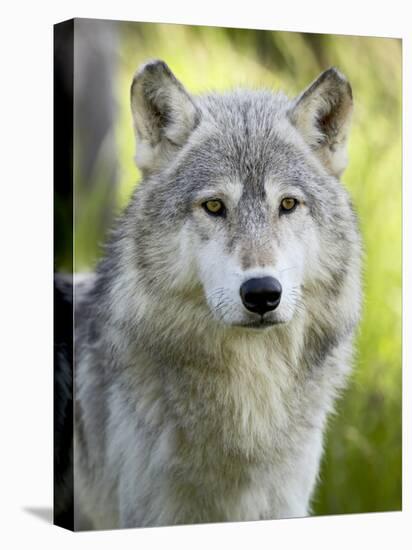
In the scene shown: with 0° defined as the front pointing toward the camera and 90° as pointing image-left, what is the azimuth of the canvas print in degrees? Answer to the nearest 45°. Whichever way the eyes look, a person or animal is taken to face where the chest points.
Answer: approximately 315°
